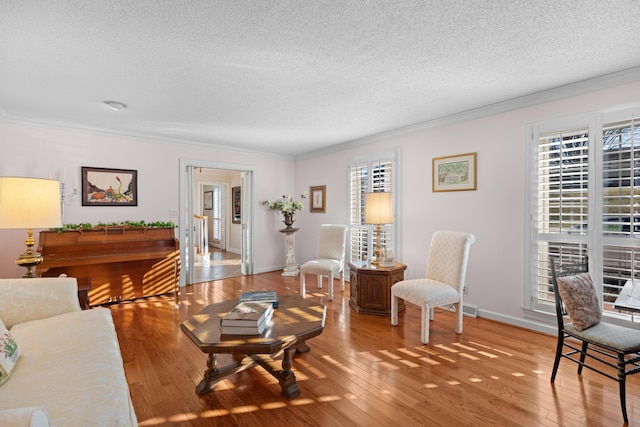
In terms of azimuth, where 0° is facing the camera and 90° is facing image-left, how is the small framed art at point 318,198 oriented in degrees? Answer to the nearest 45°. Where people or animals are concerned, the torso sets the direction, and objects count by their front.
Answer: approximately 45°

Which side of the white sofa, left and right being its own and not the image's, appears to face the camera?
right

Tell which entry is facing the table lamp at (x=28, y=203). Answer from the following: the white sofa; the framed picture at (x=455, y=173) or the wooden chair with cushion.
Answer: the framed picture

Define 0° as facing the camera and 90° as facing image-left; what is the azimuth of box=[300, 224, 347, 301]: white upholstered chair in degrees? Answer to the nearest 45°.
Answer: approximately 45°

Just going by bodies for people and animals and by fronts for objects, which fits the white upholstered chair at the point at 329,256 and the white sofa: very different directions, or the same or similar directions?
very different directions

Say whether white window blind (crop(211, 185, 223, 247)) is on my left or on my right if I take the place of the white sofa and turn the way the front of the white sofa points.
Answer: on my left

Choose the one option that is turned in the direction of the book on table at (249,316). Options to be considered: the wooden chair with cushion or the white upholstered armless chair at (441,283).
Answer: the white upholstered armless chair

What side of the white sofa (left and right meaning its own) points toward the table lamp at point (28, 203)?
left

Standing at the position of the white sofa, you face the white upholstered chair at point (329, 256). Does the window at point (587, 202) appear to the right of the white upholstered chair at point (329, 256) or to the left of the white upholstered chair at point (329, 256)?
right

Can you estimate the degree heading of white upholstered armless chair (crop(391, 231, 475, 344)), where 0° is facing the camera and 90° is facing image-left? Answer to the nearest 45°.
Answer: approximately 45°
